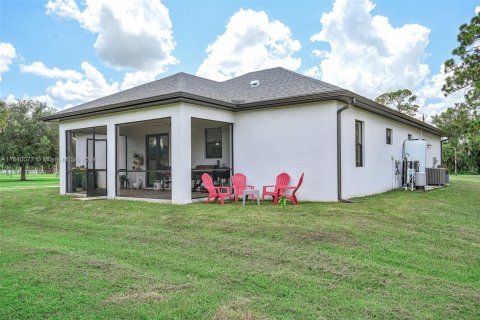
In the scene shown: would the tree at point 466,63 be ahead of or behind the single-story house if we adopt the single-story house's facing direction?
ahead

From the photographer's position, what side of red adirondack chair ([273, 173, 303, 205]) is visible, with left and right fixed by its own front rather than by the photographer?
left

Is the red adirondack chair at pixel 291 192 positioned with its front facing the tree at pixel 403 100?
no

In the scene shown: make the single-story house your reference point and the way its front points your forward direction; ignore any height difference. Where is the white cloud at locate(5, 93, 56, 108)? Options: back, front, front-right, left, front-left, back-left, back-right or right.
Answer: left

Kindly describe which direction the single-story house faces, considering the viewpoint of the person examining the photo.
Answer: facing away from the viewer and to the right of the viewer

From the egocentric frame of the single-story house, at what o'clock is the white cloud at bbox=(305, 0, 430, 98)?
The white cloud is roughly at 12 o'clock from the single-story house.

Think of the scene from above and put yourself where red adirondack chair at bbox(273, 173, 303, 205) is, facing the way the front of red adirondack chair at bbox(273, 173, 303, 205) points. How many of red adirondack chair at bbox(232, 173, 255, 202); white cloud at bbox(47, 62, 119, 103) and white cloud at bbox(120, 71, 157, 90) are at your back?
0

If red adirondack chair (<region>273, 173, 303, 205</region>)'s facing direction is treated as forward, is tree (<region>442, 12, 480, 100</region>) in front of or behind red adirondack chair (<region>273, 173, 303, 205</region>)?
behind

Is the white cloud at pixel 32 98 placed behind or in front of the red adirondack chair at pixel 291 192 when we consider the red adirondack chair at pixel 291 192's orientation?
in front

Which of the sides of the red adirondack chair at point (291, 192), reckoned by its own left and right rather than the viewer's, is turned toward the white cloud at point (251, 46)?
right

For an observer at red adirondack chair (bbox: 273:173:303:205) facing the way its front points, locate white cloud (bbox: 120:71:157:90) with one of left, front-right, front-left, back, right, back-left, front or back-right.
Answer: front-right

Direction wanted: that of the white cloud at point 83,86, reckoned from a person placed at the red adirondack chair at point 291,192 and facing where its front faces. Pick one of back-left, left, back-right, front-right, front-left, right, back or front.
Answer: front-right

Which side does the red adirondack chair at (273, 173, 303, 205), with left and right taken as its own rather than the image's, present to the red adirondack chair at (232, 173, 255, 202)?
front
